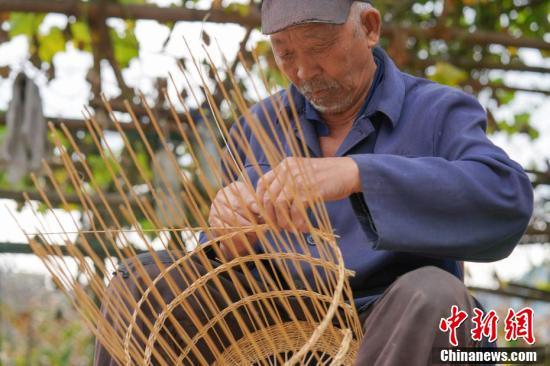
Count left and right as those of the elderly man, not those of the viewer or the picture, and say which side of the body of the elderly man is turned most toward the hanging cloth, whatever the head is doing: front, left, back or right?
right

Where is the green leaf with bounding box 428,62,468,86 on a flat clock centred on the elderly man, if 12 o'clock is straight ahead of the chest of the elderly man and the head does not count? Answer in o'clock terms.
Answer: The green leaf is roughly at 5 o'clock from the elderly man.

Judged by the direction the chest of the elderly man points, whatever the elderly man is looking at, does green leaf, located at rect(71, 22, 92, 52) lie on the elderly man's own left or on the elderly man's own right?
on the elderly man's own right
